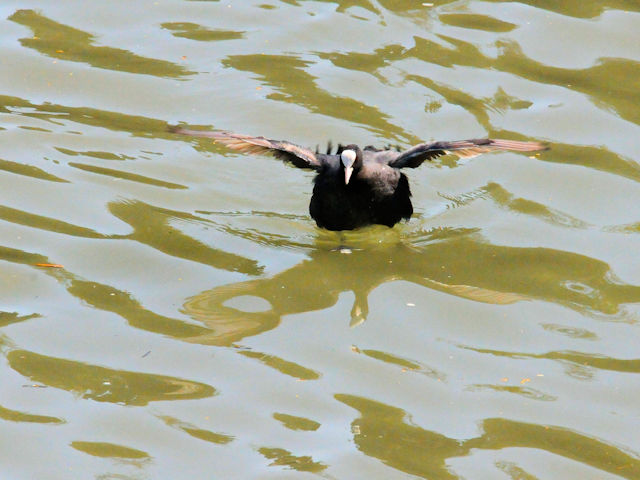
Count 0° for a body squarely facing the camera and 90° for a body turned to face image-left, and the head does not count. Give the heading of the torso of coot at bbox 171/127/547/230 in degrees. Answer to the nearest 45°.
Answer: approximately 0°
